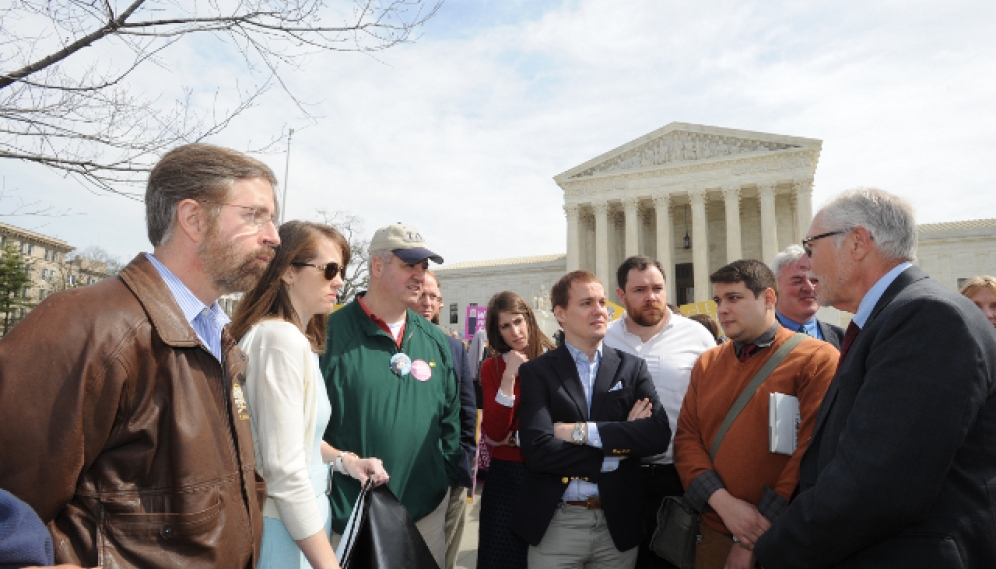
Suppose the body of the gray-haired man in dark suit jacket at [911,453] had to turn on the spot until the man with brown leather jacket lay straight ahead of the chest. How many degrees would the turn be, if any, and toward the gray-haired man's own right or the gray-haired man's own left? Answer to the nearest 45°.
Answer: approximately 45° to the gray-haired man's own left

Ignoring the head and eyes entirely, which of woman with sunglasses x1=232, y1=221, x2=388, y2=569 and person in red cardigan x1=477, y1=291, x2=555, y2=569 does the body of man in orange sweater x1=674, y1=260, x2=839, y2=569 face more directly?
the woman with sunglasses

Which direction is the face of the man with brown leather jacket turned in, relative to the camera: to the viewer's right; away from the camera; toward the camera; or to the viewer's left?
to the viewer's right

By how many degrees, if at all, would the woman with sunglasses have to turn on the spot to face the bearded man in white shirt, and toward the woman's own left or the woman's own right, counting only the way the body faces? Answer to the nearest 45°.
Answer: approximately 45° to the woman's own left

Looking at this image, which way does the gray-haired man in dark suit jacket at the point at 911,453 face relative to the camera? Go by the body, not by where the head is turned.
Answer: to the viewer's left

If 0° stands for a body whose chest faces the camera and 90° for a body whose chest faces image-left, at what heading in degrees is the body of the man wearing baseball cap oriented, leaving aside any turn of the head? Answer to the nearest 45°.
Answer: approximately 315°

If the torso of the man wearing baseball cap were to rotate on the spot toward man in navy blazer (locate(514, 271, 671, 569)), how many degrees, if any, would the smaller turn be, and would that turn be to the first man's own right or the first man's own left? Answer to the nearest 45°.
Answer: approximately 45° to the first man's own left

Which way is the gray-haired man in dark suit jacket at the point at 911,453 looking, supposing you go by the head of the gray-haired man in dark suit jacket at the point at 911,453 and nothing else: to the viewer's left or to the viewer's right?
to the viewer's left

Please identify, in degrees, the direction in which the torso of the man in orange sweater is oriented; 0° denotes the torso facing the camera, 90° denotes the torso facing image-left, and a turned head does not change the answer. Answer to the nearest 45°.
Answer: approximately 45°

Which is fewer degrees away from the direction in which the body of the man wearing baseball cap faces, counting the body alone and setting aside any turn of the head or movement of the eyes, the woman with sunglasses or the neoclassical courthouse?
the woman with sunglasses

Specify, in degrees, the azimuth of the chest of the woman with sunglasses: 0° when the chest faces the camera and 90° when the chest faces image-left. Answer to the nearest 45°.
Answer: approximately 270°
